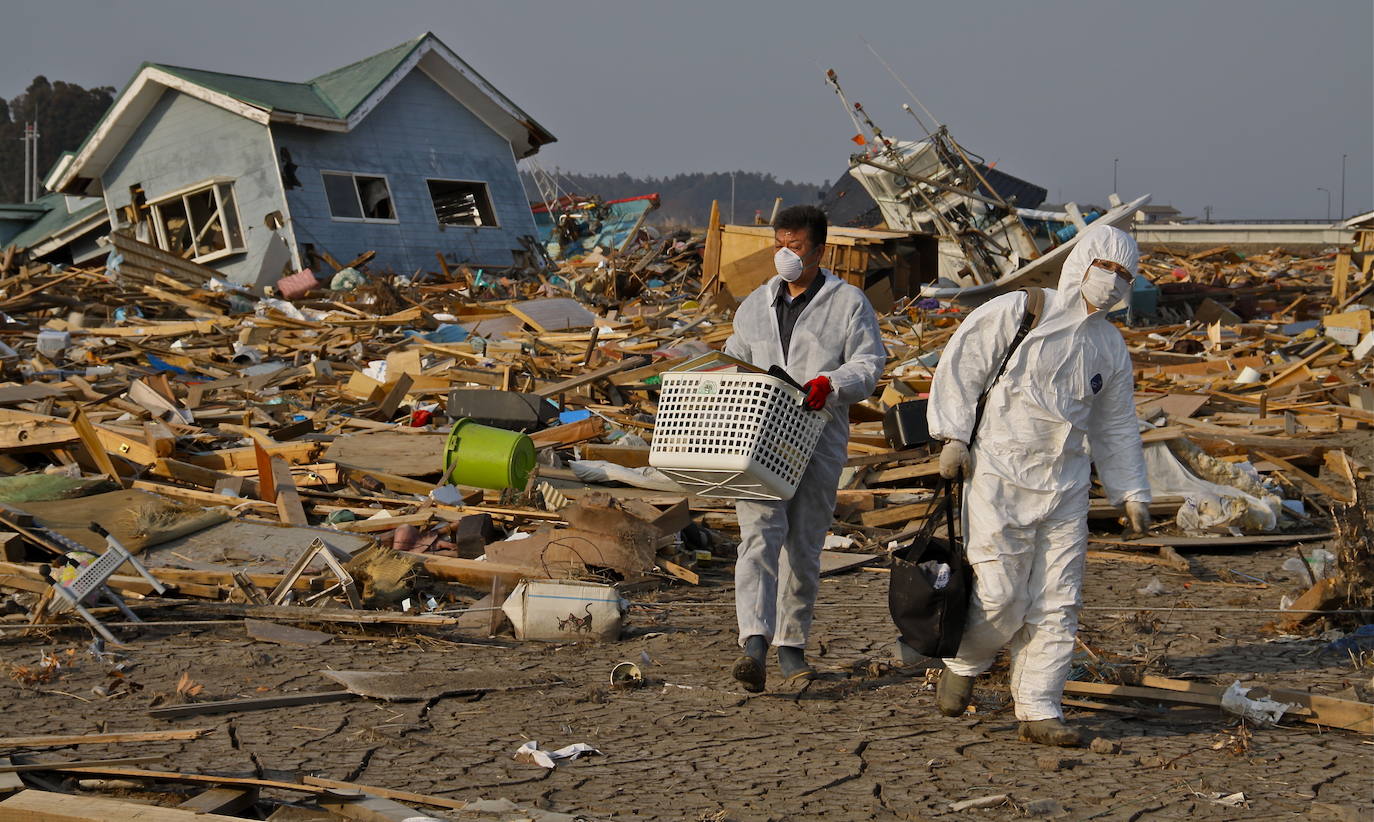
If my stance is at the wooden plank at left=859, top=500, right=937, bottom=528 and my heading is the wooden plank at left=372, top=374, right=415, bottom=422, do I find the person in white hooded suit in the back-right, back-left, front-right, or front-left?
back-left

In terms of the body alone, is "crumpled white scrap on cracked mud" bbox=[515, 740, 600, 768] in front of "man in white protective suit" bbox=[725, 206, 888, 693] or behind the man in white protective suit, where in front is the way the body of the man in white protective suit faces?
in front

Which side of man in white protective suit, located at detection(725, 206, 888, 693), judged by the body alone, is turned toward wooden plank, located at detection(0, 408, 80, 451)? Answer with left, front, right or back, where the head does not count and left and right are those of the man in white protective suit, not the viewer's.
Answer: right

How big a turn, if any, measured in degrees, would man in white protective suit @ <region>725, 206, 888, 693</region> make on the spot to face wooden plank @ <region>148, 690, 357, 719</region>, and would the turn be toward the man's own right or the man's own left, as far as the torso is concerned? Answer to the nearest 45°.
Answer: approximately 45° to the man's own right

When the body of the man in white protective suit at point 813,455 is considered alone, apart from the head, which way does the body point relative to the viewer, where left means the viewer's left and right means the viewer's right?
facing the viewer and to the left of the viewer

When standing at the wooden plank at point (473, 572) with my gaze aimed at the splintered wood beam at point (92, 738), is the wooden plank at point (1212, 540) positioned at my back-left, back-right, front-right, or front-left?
back-left

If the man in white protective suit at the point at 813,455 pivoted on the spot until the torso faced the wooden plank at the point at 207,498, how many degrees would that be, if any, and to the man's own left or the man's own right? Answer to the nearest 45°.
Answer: approximately 90° to the man's own right

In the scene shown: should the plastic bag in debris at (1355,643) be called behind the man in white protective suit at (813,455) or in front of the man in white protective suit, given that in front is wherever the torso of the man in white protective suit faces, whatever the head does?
behind

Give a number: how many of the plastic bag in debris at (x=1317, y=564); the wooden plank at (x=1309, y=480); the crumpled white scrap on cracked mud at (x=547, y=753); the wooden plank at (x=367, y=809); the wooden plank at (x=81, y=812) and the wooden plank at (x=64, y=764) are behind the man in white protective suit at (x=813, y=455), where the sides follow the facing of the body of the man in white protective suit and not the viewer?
2

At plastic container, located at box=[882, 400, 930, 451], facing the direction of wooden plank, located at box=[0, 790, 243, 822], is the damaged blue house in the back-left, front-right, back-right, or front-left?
back-right

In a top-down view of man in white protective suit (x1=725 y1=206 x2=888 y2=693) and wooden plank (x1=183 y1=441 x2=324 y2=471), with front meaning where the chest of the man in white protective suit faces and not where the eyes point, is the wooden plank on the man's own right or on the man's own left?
on the man's own right
